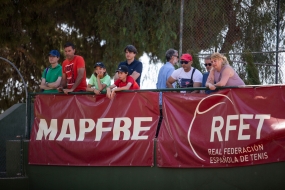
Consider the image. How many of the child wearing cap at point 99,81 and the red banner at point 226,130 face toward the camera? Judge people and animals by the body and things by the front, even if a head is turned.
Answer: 2

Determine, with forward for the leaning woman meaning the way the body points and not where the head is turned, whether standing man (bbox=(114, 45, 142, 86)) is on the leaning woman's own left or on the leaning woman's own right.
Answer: on the leaning woman's own right

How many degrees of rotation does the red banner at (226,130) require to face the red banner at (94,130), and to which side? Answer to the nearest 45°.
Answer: approximately 90° to its right

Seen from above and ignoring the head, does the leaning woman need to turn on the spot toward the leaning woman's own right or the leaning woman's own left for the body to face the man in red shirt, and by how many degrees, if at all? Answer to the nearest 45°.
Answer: approximately 45° to the leaning woman's own right

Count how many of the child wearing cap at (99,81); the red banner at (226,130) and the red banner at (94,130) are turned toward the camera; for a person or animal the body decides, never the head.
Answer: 3

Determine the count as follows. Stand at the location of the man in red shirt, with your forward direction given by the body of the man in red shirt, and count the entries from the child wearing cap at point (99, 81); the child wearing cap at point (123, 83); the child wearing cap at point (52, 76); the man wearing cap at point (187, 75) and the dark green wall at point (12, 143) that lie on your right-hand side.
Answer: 2

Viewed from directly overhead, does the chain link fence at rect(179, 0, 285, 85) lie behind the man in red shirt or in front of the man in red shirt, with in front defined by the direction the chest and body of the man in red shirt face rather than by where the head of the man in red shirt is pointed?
behind

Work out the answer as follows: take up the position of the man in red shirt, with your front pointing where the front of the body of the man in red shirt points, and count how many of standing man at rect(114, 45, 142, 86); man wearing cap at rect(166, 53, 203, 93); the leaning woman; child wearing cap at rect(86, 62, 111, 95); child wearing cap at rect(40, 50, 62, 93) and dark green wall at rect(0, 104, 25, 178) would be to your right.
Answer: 2

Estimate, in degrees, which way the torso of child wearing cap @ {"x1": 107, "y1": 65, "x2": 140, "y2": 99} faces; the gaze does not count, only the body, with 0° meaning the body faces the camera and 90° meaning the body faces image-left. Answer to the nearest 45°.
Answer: approximately 45°

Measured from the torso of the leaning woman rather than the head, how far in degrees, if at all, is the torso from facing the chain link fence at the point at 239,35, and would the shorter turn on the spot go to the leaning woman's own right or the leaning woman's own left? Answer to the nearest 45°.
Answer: approximately 135° to the leaning woman's own right
